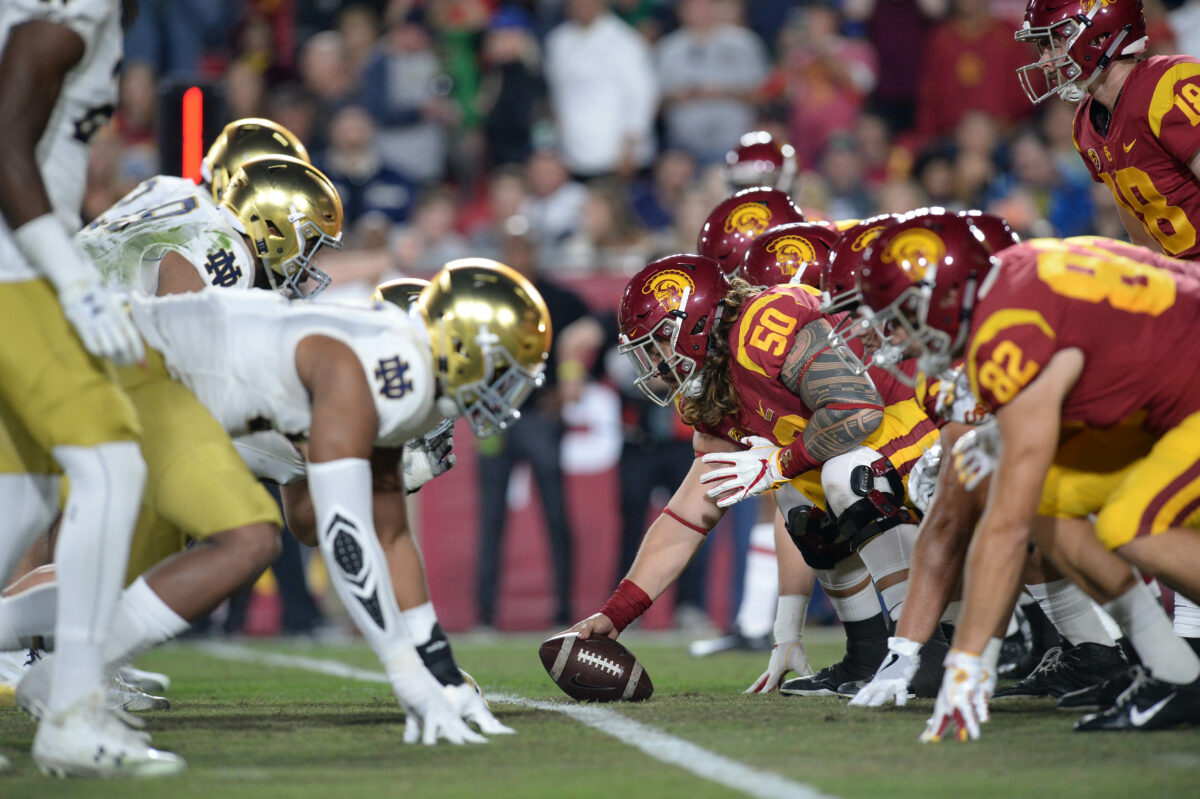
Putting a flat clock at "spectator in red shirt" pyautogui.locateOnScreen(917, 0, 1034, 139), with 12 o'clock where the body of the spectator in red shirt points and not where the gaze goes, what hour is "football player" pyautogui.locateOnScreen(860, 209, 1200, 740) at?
The football player is roughly at 12 o'clock from the spectator in red shirt.

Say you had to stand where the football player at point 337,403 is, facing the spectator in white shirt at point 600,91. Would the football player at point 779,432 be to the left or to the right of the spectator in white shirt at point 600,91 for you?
right

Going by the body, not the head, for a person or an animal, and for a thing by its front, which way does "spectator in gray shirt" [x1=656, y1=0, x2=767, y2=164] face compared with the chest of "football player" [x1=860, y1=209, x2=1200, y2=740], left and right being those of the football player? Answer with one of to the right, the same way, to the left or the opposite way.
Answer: to the left

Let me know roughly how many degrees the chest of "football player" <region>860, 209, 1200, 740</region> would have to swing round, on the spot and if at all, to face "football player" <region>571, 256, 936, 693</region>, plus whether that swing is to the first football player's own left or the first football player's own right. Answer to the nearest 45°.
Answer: approximately 45° to the first football player's own right

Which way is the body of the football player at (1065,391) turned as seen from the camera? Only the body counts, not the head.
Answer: to the viewer's left

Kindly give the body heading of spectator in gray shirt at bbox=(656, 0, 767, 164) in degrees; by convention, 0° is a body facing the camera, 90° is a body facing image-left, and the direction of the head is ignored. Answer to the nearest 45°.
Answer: approximately 0°

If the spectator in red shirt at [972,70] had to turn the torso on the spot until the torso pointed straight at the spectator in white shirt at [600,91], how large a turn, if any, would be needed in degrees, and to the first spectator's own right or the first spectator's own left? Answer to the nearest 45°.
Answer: approximately 90° to the first spectator's own right

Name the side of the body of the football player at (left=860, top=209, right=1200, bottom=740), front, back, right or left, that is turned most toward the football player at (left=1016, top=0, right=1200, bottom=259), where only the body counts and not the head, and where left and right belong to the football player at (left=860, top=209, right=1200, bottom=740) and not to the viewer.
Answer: right

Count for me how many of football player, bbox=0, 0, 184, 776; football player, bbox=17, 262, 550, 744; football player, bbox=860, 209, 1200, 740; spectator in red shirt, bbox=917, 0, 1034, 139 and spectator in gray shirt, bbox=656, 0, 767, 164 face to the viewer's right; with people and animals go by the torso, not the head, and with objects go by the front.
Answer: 2

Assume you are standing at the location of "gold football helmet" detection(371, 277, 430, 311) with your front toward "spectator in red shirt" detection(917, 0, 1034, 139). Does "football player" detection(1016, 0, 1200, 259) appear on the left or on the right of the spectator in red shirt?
right

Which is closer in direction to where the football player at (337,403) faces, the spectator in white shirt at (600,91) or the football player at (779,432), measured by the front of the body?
the football player

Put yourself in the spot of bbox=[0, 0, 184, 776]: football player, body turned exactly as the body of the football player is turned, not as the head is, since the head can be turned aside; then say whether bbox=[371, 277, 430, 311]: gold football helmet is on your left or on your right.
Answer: on your left

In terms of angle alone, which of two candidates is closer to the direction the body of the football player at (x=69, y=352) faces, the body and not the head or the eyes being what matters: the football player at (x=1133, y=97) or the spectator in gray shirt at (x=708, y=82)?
the football player
